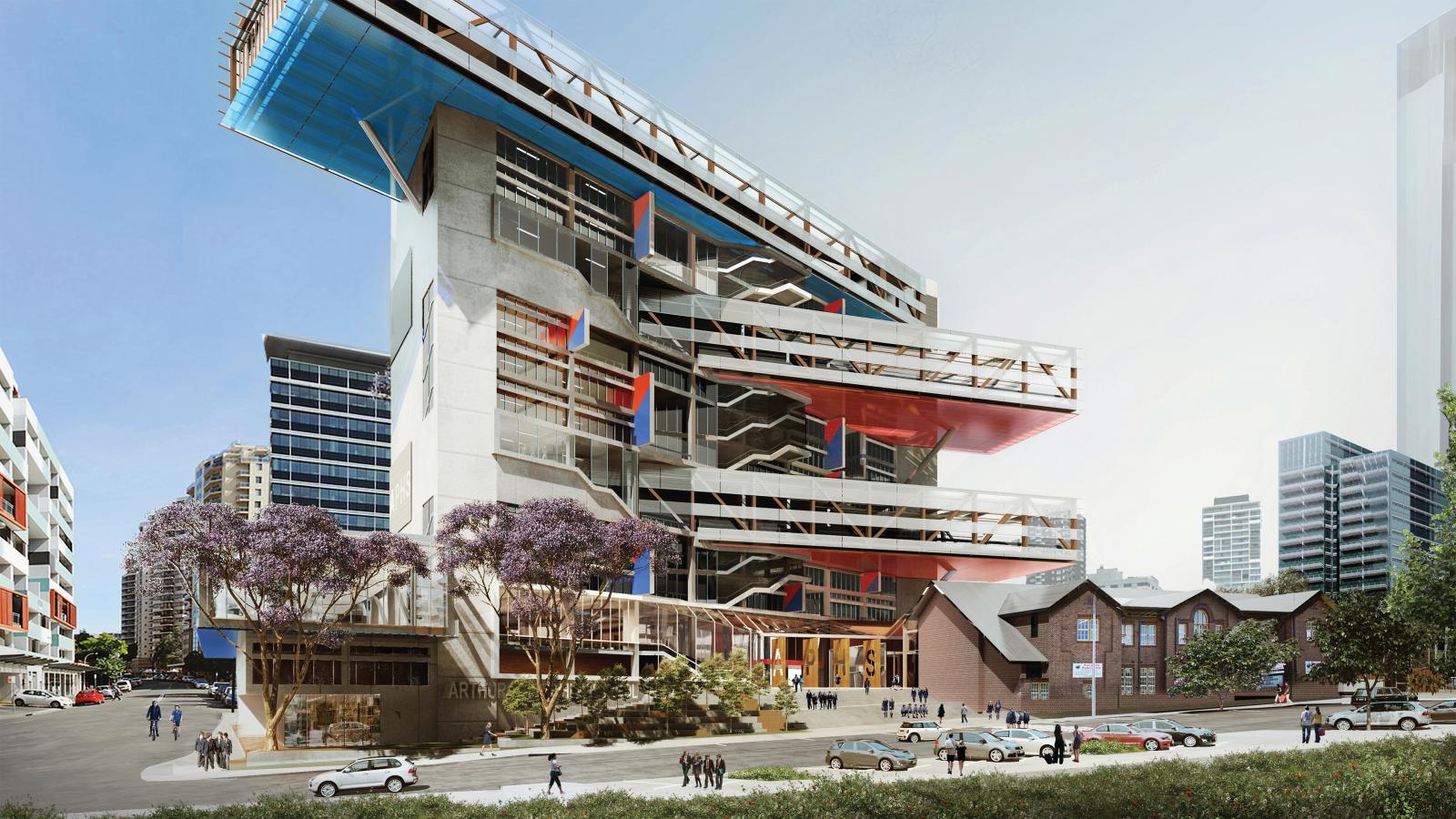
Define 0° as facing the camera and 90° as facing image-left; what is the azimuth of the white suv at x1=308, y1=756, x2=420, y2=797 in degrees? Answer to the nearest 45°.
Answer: approximately 90°

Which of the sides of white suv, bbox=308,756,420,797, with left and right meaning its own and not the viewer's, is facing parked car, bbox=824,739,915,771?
back
